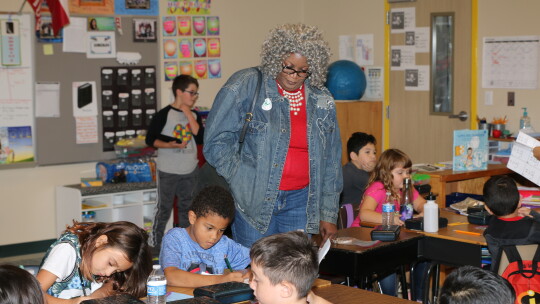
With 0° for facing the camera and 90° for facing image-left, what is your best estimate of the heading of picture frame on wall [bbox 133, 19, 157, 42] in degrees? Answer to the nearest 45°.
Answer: approximately 0°

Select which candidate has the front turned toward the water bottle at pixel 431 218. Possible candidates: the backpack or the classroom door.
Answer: the classroom door

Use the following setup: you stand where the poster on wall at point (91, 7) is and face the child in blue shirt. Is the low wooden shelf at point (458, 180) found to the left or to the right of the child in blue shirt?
left

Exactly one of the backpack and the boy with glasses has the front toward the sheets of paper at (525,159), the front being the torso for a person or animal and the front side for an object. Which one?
the boy with glasses

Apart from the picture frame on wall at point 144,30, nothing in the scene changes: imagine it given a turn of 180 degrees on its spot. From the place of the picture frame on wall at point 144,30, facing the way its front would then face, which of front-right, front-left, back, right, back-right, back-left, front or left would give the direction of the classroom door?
right

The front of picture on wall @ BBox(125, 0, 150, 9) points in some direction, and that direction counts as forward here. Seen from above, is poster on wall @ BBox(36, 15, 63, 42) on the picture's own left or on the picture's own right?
on the picture's own right
